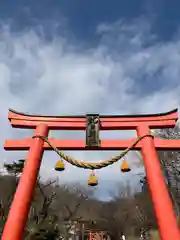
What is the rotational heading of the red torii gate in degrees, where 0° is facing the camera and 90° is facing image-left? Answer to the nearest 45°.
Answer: approximately 0°
